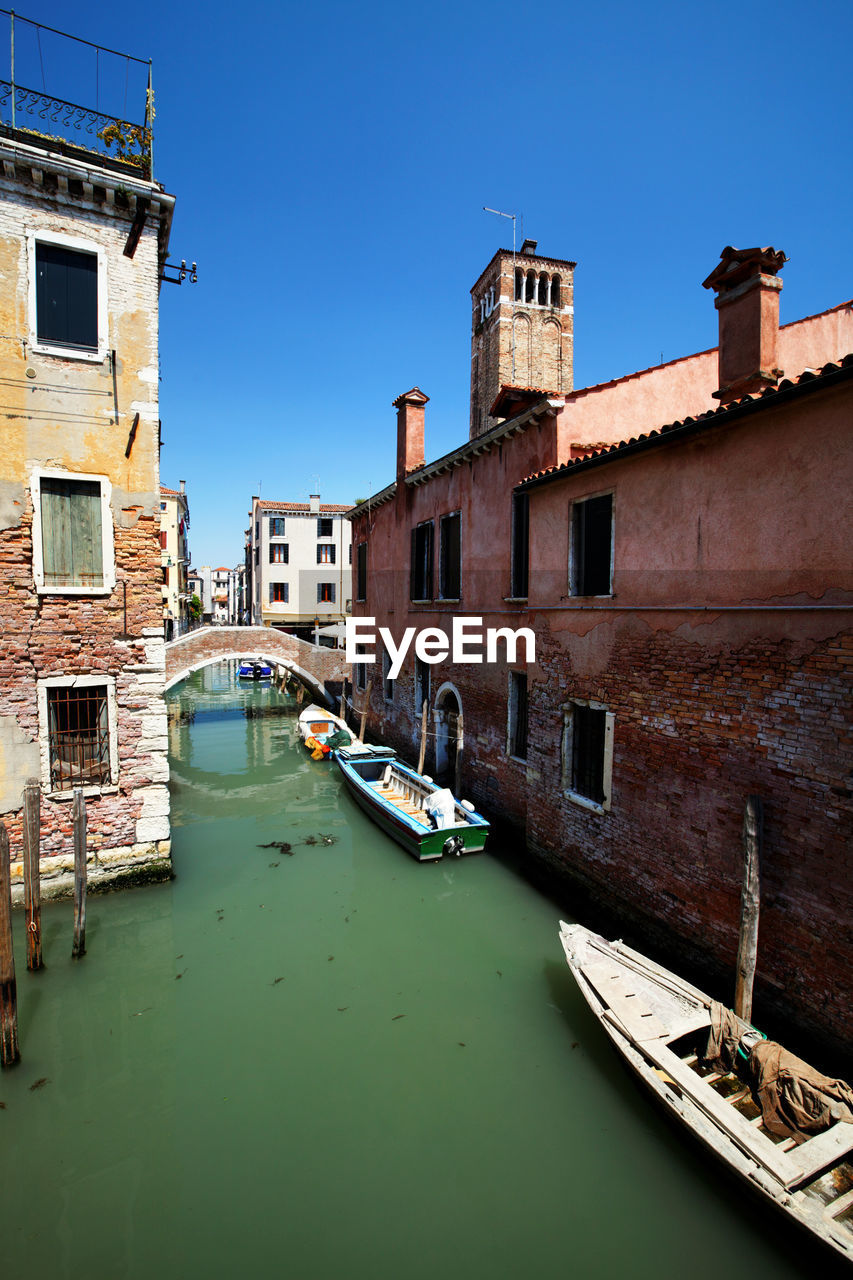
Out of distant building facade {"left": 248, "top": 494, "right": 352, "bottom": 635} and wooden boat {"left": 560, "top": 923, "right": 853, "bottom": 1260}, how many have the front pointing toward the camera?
1

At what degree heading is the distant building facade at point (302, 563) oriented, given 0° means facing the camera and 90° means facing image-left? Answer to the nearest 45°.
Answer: approximately 0°

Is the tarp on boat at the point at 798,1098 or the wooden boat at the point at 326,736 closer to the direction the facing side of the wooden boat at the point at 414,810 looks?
the wooden boat

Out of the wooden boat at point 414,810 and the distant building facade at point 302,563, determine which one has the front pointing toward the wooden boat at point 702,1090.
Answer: the distant building facade

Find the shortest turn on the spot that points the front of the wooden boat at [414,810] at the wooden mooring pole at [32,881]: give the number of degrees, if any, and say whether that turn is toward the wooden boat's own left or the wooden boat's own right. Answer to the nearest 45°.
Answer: approximately 90° to the wooden boat's own left

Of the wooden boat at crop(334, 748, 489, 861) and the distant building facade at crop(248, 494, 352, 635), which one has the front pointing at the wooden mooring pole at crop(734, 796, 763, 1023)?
the distant building facade

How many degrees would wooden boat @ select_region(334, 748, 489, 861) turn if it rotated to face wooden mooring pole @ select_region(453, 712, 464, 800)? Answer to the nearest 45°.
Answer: approximately 90° to its right

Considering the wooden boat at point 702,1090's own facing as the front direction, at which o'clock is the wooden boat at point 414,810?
the wooden boat at point 414,810 is roughly at 12 o'clock from the wooden boat at point 702,1090.
